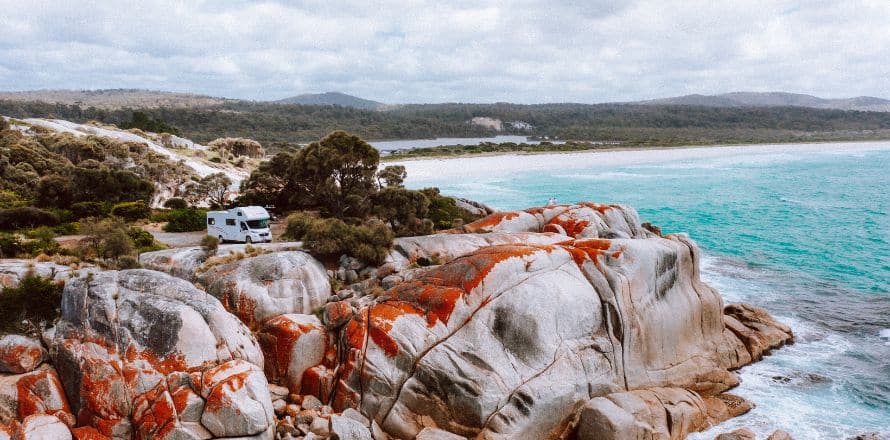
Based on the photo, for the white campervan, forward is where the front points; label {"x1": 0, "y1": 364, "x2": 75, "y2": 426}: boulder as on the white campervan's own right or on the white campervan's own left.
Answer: on the white campervan's own right

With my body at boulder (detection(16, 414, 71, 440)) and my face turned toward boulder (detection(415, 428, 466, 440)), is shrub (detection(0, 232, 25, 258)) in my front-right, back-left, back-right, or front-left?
back-left

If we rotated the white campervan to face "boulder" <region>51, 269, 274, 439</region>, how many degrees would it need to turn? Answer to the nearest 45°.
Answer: approximately 45° to its right

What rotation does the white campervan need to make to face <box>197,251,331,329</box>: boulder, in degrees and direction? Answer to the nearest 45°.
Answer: approximately 45° to its right

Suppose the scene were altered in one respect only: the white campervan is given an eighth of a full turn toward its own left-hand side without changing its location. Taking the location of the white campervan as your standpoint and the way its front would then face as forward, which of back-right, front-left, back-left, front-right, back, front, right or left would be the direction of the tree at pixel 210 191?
left

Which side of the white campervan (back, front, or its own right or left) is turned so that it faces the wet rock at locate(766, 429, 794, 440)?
front

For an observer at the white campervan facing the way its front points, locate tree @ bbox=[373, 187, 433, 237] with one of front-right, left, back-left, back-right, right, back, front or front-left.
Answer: front-left

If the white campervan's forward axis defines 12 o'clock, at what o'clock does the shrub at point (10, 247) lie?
The shrub is roughly at 4 o'clock from the white campervan.

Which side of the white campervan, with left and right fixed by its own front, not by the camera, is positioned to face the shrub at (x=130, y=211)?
back

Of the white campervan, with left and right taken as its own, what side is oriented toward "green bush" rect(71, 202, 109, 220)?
back

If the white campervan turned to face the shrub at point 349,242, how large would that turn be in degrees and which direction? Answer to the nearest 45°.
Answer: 0° — it already faces it

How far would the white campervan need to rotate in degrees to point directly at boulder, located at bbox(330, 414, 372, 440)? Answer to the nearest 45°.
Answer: approximately 45° to its right

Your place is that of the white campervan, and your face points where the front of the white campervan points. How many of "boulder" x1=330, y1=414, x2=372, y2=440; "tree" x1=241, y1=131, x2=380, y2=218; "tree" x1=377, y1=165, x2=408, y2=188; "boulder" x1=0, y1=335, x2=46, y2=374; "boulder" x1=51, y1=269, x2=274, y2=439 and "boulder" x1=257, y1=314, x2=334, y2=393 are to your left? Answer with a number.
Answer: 2

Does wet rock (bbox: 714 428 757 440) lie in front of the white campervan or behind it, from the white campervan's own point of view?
in front

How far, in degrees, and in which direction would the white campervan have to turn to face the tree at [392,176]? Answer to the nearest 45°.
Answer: approximately 90° to its left

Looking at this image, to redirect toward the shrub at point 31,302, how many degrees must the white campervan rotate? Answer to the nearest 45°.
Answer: approximately 90° to its right

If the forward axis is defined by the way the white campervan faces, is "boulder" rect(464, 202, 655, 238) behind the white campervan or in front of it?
in front

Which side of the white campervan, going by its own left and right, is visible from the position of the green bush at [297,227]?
front

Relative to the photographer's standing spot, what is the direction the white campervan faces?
facing the viewer and to the right of the viewer
